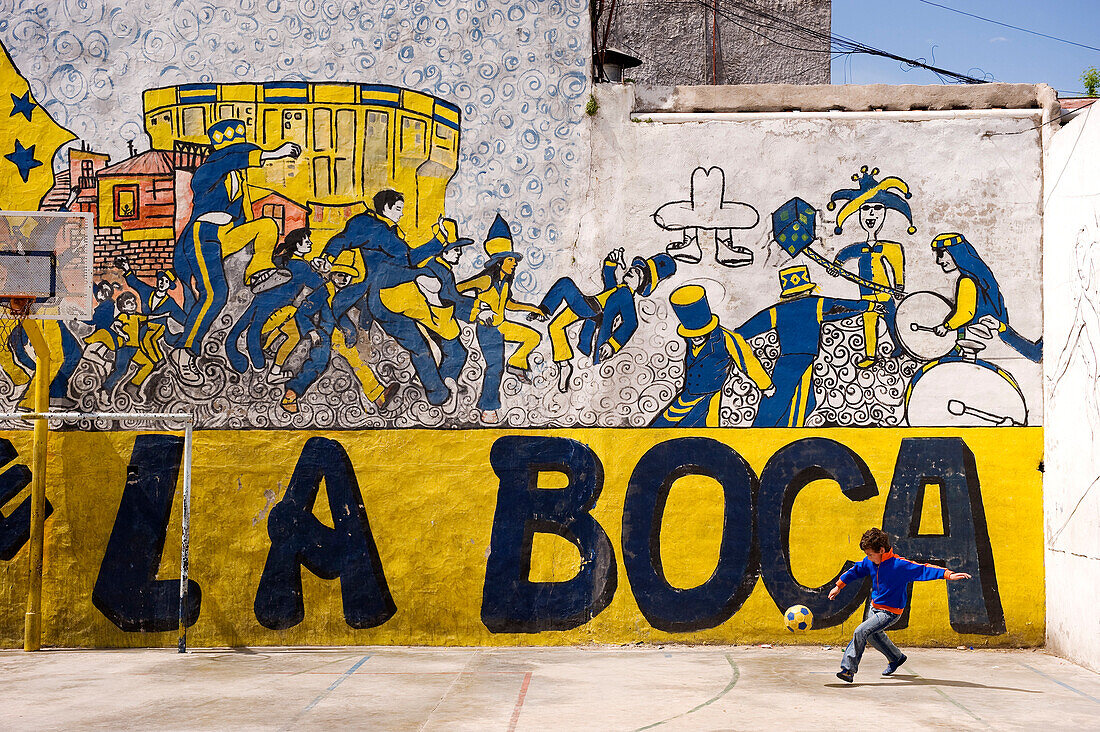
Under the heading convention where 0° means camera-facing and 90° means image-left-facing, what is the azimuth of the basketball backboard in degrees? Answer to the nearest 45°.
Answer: approximately 0°

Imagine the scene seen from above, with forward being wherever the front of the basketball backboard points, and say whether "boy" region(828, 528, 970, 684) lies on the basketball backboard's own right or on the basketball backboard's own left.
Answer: on the basketball backboard's own left
